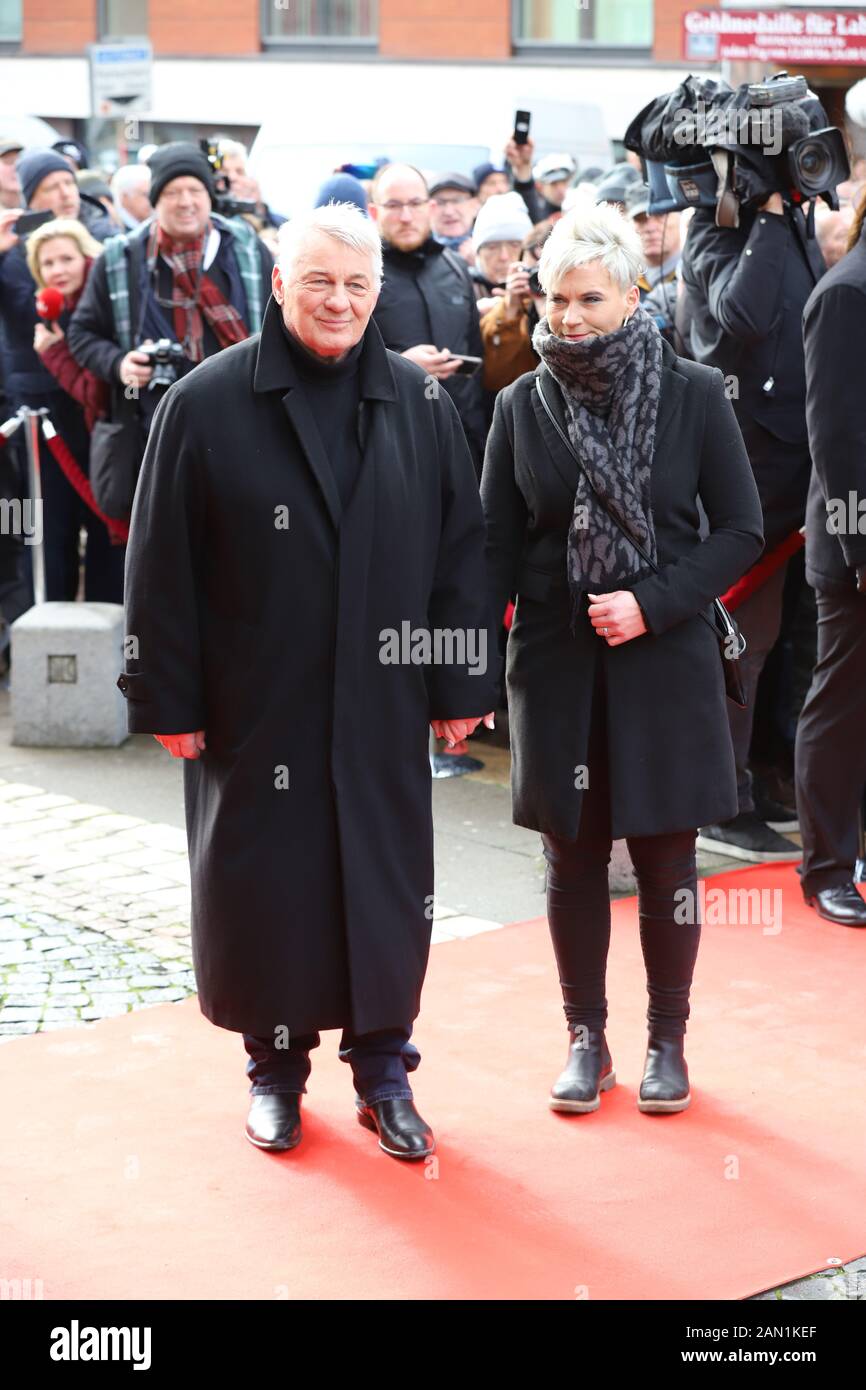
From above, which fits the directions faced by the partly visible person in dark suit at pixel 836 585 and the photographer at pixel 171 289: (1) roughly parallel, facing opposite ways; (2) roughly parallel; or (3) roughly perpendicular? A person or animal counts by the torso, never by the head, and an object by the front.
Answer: roughly perpendicular

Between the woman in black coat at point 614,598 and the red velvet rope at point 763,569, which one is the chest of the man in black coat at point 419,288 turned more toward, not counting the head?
the woman in black coat

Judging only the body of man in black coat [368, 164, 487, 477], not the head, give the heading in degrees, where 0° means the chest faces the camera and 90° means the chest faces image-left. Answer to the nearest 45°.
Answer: approximately 0°

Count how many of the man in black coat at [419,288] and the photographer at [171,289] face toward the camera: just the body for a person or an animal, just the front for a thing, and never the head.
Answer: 2

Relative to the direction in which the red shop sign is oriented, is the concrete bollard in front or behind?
in front

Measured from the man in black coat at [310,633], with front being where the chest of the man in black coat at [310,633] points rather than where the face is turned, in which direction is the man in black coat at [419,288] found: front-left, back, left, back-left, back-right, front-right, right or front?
back

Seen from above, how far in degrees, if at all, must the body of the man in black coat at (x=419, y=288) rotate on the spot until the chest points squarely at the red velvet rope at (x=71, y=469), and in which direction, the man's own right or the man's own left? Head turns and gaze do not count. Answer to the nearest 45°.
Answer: approximately 135° to the man's own right

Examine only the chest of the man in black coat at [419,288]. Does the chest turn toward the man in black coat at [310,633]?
yes

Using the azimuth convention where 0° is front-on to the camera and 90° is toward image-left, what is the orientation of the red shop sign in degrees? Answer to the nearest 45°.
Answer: approximately 0°
